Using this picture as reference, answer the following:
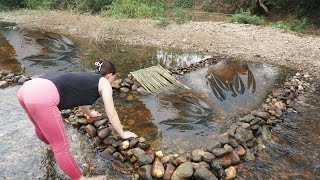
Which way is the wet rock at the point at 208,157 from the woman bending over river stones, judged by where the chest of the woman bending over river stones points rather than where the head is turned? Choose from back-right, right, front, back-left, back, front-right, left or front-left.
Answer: front-right

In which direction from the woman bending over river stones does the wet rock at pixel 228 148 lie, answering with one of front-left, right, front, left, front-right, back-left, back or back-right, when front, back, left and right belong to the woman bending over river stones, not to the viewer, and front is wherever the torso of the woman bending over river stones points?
front-right

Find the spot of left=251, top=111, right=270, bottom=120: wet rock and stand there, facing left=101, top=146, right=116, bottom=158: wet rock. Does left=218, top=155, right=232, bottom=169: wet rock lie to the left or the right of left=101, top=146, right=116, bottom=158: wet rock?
left

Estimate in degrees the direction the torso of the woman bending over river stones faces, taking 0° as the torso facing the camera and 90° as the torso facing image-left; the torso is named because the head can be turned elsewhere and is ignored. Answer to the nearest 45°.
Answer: approximately 225°

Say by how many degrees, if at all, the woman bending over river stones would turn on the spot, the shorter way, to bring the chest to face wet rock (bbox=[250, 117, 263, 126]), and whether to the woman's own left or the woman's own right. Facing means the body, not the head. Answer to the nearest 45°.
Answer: approximately 45° to the woman's own right

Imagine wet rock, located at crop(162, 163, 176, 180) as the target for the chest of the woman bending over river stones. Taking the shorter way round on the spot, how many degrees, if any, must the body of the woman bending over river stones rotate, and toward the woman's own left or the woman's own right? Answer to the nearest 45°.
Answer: approximately 45° to the woman's own right

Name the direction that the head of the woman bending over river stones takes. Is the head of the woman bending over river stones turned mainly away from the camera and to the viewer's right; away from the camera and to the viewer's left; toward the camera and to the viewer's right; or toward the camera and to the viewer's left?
away from the camera and to the viewer's right

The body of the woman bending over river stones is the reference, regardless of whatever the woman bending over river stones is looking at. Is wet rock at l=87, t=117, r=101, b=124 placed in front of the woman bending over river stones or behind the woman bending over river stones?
in front
